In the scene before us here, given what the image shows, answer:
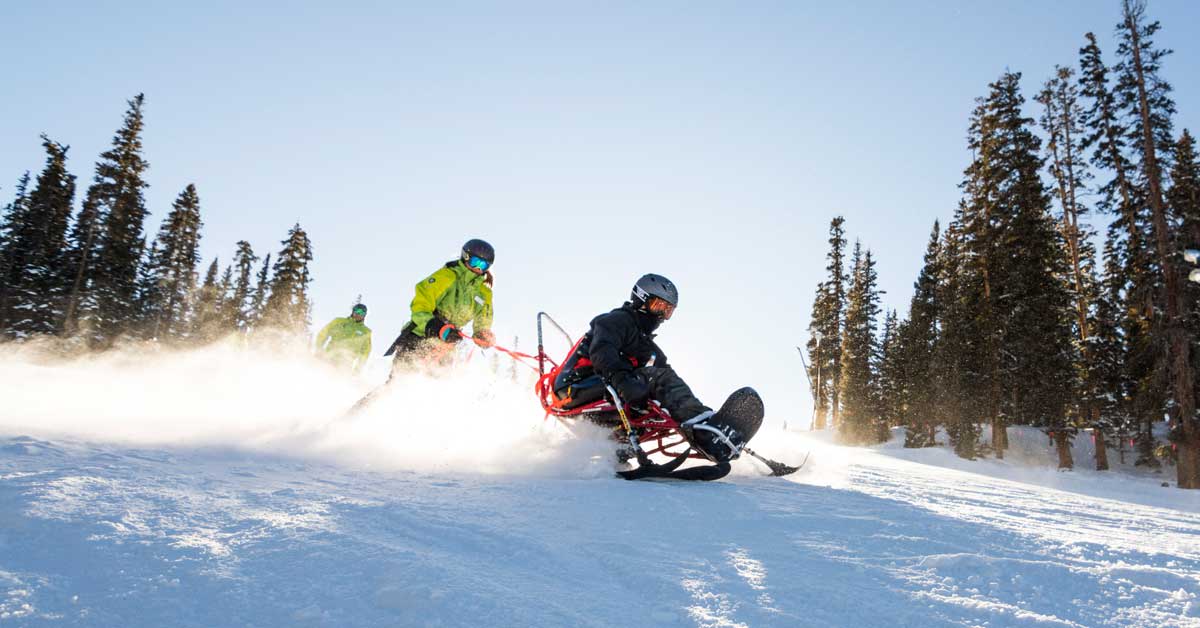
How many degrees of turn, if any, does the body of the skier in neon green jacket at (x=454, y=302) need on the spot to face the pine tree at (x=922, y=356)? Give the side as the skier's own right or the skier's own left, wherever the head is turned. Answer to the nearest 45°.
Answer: approximately 90° to the skier's own left

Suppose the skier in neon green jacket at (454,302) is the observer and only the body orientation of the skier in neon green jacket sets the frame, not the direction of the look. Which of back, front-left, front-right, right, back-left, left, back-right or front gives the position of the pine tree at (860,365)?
left

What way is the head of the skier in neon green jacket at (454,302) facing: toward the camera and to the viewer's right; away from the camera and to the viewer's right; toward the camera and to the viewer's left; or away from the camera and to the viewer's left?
toward the camera and to the viewer's right

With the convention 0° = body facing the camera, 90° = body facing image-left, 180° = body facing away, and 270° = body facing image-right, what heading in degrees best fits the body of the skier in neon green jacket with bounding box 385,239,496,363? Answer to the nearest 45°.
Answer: approximately 315°

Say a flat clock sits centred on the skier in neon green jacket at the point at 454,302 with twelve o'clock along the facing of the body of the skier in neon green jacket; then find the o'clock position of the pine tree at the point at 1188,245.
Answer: The pine tree is roughly at 10 o'clock from the skier in neon green jacket.

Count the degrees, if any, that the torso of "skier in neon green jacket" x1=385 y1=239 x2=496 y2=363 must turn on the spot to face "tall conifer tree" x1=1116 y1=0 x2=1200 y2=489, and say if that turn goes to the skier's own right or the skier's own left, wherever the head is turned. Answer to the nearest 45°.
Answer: approximately 45° to the skier's own left

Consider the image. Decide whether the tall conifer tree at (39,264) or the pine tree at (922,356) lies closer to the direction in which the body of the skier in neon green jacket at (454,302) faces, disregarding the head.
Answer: the pine tree

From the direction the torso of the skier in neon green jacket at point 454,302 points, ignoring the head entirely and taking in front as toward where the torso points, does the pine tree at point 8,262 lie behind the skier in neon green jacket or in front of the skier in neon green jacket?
behind

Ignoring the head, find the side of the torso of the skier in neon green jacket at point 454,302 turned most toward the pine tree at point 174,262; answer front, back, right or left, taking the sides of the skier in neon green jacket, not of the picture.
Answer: back

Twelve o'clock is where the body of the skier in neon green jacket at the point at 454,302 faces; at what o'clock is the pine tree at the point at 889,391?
The pine tree is roughly at 9 o'clock from the skier in neon green jacket.

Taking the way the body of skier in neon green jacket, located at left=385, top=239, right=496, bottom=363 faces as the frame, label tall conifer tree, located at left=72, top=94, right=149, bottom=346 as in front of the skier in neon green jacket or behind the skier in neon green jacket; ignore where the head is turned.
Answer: behind

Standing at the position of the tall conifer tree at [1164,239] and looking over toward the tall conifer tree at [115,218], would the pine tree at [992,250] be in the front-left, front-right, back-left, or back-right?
front-right
